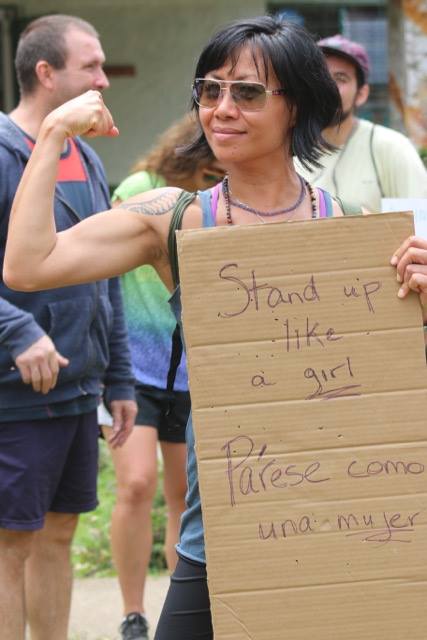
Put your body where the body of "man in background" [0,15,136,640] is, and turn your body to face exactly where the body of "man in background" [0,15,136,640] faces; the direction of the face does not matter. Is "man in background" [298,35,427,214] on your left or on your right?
on your left

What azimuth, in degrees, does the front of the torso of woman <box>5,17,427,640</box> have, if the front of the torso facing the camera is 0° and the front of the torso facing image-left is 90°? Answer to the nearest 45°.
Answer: approximately 0°

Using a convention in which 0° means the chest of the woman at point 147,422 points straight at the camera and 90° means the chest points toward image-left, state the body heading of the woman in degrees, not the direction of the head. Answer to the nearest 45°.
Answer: approximately 0°

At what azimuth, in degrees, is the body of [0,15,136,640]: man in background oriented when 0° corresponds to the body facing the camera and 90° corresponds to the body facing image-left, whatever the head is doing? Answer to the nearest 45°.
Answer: approximately 315°

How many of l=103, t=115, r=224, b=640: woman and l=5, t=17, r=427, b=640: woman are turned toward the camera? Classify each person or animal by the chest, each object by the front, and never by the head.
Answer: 2

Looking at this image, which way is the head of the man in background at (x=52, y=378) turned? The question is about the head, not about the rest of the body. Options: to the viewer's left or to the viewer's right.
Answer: to the viewer's right

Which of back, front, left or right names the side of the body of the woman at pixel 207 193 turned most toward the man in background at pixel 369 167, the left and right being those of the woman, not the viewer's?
back
